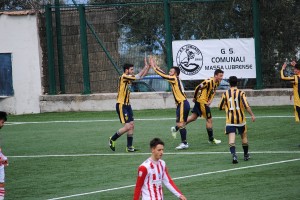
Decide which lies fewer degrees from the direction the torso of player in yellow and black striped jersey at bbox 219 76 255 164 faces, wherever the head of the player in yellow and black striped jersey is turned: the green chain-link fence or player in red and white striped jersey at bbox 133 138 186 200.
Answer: the green chain-link fence

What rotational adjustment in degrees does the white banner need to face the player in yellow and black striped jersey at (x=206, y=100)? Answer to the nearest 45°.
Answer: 0° — it already faces them

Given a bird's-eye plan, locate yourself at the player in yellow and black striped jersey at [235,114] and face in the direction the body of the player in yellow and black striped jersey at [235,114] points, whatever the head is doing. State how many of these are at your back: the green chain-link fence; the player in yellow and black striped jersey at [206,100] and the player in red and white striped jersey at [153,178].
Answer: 1

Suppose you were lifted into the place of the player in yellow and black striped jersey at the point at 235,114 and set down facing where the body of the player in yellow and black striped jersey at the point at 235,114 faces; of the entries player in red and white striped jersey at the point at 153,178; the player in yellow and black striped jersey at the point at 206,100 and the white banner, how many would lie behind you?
1

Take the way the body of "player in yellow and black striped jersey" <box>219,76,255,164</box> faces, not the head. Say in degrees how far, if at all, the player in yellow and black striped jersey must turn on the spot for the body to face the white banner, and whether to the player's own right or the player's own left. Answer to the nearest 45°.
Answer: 0° — they already face it

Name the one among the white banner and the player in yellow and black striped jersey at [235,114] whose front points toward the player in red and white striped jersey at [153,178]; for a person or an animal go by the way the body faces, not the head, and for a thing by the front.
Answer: the white banner

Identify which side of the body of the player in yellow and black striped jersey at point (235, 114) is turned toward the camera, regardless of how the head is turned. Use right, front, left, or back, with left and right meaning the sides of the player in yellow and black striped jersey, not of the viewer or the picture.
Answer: back

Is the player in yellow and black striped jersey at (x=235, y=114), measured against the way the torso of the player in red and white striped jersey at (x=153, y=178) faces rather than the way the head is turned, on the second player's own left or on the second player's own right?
on the second player's own left

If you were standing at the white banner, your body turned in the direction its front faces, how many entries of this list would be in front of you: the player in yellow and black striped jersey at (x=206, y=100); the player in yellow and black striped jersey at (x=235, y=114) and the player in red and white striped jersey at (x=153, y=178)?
3

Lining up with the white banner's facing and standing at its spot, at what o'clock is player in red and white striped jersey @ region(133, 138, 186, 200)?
The player in red and white striped jersey is roughly at 12 o'clock from the white banner.

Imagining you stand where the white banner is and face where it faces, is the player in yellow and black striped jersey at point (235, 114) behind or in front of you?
in front

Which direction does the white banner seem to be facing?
toward the camera
